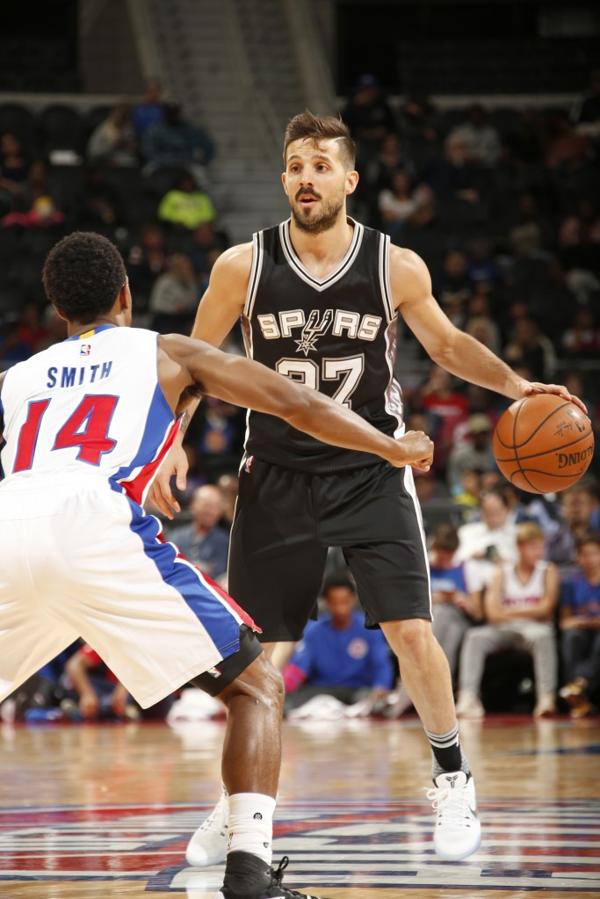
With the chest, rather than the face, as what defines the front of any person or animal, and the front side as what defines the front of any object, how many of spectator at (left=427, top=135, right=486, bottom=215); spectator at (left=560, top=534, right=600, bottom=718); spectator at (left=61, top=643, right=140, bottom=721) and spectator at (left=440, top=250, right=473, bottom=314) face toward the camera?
4

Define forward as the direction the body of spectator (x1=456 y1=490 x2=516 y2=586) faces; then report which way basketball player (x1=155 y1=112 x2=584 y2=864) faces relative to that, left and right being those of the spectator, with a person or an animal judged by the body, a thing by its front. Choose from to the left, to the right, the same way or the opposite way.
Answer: the same way

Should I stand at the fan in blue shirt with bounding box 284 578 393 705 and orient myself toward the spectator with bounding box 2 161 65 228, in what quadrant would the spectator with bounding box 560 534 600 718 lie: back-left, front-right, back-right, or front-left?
back-right

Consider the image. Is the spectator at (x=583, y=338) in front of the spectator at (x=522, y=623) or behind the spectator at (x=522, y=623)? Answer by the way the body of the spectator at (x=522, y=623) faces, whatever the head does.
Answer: behind

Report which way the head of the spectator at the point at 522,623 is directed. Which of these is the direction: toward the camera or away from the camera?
toward the camera

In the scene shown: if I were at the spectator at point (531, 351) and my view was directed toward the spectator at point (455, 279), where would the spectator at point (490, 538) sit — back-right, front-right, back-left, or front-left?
back-left

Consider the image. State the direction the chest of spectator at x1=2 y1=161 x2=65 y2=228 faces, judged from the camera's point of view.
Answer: toward the camera

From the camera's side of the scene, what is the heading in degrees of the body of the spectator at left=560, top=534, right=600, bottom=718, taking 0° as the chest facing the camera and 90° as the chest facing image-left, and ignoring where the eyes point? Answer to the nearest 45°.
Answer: approximately 0°

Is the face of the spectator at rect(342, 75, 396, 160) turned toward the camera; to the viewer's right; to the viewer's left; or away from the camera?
toward the camera

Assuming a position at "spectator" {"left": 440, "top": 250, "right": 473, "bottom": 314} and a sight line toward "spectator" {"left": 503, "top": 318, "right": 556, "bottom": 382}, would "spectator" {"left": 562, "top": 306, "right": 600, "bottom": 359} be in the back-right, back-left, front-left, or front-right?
front-left

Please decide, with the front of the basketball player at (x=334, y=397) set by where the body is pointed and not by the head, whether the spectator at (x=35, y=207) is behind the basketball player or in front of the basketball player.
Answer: behind

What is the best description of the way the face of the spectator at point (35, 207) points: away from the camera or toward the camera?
toward the camera

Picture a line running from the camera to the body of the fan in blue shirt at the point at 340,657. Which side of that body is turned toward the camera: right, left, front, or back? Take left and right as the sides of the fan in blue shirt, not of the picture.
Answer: front

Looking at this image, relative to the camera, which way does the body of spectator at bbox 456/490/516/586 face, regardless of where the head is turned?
toward the camera

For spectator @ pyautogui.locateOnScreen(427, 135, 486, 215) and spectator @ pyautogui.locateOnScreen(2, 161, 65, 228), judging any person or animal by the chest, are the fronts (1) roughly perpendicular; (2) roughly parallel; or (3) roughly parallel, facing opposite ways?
roughly parallel
